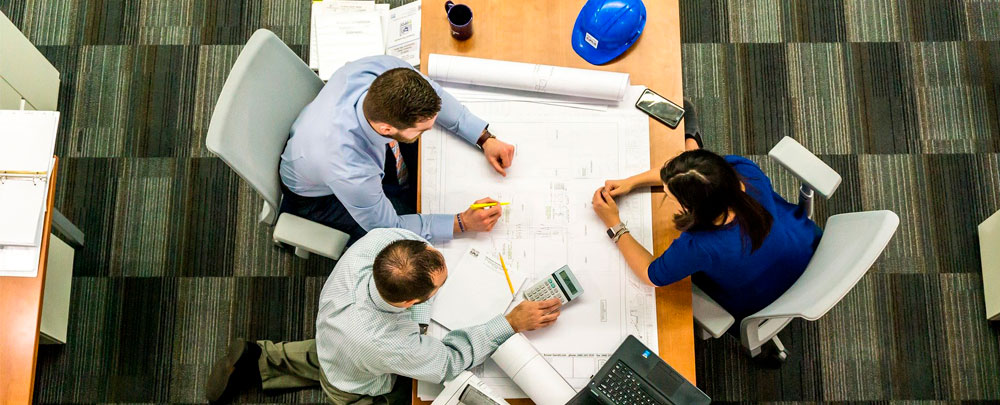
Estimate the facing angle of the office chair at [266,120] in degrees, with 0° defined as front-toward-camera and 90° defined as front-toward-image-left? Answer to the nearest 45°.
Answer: approximately 270°

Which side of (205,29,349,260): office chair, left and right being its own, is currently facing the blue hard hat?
front

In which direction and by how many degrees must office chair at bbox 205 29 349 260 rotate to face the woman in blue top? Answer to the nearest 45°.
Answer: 0° — it already faces them

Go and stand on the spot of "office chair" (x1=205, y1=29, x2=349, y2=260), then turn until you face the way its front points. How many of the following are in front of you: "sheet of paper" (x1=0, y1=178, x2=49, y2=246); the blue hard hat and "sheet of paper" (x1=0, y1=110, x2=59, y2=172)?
1

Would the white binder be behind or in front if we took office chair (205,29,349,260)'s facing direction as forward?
behind

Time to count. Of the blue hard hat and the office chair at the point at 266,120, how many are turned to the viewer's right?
1

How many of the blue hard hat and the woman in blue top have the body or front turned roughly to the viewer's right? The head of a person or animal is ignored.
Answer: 0

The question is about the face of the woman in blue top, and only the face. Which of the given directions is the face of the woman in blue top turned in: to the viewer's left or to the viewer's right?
to the viewer's left

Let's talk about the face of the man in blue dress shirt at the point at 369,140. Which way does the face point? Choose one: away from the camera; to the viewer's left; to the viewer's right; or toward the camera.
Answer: to the viewer's right

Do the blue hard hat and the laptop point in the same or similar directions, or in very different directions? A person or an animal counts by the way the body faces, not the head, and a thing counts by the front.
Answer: very different directions

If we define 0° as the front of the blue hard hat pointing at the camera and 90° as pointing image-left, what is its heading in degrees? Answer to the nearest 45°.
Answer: approximately 45°

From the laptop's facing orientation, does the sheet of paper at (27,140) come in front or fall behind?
behind
